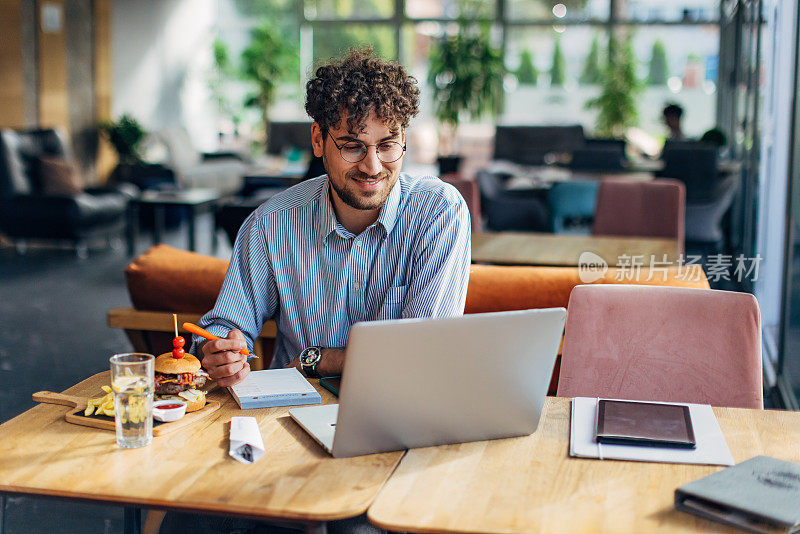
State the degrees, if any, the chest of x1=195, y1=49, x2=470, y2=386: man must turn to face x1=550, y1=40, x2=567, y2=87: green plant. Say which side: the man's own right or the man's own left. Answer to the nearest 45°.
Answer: approximately 180°

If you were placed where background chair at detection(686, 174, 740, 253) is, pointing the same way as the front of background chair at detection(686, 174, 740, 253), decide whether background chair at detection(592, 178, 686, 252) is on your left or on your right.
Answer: on your left

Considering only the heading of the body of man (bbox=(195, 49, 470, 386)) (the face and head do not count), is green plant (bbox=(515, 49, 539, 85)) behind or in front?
behind

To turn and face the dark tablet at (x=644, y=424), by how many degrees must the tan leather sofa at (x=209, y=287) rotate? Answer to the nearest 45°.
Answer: approximately 45° to its left

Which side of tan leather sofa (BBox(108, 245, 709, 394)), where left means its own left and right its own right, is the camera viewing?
front

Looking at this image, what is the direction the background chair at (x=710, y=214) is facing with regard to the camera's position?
facing to the left of the viewer
